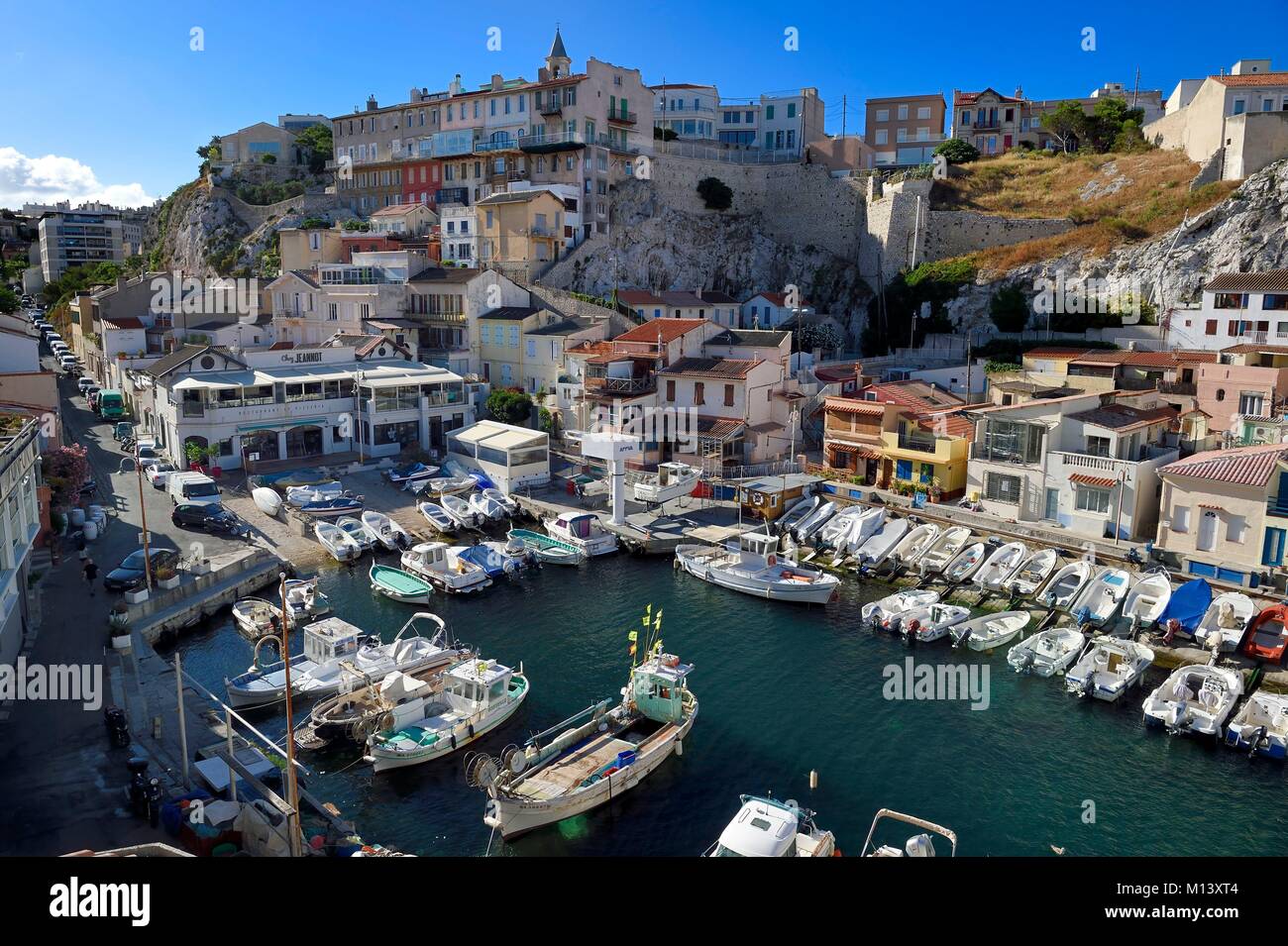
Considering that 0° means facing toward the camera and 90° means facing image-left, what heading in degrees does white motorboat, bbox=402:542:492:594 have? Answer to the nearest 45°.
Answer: approximately 135°

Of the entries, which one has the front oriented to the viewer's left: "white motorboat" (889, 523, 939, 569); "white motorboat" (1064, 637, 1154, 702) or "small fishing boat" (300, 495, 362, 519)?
the small fishing boat

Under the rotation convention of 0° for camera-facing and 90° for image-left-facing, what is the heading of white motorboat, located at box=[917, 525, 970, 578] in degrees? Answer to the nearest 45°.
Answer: approximately 225°

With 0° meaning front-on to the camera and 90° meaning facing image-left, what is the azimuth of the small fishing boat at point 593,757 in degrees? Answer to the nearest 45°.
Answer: approximately 45°

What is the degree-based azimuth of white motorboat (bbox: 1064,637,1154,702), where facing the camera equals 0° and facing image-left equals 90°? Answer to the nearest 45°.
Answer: approximately 225°

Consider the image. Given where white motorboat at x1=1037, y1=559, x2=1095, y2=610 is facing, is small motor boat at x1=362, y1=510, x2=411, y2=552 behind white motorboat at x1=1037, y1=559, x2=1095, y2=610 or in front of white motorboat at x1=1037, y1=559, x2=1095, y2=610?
behind

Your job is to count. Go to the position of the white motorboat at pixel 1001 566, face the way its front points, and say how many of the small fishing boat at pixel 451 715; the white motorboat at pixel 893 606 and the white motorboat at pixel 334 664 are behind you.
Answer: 3

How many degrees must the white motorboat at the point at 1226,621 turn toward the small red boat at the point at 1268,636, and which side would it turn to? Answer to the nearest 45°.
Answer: approximately 45° to its right

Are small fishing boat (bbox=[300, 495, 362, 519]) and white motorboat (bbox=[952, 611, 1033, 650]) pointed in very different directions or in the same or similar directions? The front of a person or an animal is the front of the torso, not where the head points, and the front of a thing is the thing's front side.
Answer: very different directions

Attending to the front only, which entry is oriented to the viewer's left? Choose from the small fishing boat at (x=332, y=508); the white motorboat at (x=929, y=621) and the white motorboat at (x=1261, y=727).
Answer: the small fishing boat

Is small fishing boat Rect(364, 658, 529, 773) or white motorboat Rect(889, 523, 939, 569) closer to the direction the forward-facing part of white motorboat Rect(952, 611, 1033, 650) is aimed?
the white motorboat

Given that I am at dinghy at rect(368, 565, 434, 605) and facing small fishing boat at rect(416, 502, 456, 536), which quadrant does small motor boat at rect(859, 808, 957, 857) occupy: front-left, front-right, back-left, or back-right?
back-right

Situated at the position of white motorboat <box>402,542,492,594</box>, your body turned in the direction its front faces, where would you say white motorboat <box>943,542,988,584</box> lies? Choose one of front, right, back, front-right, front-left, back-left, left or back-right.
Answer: back-right
